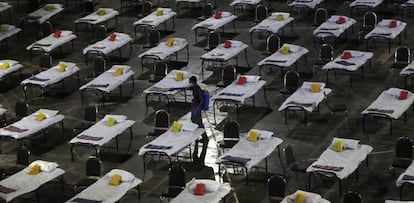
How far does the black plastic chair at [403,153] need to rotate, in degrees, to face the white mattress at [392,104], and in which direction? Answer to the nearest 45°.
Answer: approximately 135° to its right

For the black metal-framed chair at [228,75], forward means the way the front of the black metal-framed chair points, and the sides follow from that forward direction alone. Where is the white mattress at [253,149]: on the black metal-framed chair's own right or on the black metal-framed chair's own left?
on the black metal-framed chair's own left

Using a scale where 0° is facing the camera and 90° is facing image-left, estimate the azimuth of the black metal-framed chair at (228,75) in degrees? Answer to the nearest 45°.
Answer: approximately 45°

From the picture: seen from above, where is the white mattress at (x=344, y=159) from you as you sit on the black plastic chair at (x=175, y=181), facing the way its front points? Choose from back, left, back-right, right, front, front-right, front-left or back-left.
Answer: back-left

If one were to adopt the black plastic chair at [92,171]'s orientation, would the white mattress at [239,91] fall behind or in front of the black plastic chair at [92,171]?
behind

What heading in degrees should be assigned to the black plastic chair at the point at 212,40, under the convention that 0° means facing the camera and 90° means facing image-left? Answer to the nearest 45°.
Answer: approximately 45°

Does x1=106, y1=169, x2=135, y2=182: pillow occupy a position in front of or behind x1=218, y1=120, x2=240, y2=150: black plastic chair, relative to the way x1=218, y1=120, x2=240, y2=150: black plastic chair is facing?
in front

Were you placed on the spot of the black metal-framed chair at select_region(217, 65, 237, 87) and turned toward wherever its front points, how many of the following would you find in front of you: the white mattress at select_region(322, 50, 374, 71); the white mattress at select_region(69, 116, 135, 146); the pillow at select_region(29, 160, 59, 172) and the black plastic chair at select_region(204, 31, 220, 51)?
2

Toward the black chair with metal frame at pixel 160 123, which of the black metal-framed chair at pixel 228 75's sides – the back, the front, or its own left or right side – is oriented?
front

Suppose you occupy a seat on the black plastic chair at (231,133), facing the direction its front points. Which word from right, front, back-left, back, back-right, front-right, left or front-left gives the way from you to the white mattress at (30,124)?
front-right
